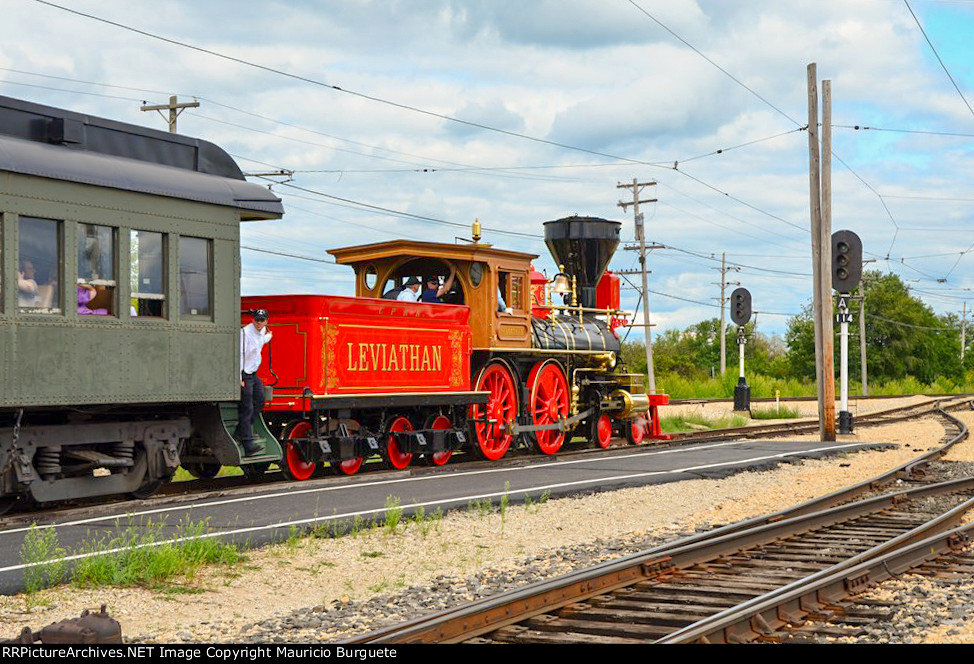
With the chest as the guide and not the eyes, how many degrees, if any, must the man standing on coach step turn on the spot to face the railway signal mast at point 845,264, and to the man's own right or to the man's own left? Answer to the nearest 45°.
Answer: approximately 90° to the man's own left

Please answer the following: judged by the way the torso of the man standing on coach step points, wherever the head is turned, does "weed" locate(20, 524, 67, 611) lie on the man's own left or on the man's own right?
on the man's own right

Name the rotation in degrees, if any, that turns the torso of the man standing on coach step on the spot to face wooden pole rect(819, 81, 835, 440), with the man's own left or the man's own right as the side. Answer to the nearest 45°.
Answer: approximately 90° to the man's own left

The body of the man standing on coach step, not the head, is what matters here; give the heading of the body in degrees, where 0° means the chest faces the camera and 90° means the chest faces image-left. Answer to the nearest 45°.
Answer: approximately 315°

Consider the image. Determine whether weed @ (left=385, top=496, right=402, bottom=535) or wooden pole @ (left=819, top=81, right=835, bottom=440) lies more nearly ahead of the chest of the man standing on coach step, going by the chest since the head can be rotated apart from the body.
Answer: the weed
